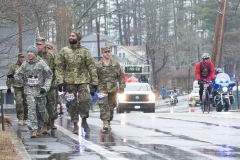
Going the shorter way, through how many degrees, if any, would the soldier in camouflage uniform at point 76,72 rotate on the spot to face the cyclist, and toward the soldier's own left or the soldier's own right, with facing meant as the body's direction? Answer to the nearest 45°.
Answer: approximately 135° to the soldier's own left

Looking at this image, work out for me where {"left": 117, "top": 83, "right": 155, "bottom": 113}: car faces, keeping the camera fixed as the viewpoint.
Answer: facing the viewer

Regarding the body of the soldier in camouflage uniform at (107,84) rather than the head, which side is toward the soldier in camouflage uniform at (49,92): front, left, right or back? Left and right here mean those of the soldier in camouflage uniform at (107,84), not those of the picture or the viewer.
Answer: right

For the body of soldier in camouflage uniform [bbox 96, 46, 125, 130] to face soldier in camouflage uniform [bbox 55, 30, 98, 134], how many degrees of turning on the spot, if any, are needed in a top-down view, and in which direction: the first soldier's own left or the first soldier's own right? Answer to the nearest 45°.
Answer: approximately 45° to the first soldier's own right

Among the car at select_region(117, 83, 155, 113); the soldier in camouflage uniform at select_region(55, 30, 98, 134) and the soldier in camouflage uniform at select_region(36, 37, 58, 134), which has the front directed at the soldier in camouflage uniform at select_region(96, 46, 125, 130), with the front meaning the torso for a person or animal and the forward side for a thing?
the car

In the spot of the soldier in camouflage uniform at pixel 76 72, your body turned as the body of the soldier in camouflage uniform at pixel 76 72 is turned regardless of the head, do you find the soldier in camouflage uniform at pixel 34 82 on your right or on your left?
on your right

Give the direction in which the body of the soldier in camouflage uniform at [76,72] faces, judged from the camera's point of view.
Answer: toward the camera

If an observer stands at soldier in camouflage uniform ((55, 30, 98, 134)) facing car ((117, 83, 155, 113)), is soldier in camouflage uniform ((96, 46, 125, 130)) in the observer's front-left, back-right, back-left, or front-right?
front-right
